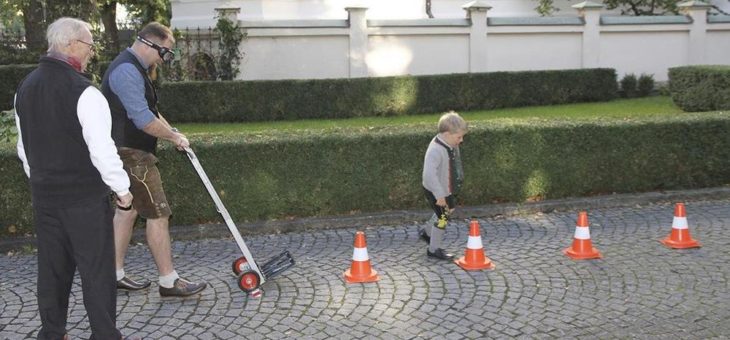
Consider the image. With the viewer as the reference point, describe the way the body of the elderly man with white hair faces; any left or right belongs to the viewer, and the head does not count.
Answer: facing away from the viewer and to the right of the viewer

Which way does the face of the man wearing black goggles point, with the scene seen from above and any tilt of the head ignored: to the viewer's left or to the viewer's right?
to the viewer's right

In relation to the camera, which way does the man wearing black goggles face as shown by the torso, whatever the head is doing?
to the viewer's right

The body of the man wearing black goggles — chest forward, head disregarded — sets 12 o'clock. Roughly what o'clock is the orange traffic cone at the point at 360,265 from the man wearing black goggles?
The orange traffic cone is roughly at 12 o'clock from the man wearing black goggles.

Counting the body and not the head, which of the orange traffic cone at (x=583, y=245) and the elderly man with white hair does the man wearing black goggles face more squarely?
the orange traffic cone

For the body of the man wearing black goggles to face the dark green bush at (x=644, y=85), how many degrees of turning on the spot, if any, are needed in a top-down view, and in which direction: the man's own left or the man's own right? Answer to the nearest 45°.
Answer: approximately 45° to the man's own left

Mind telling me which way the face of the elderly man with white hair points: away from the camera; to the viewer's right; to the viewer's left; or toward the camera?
to the viewer's right

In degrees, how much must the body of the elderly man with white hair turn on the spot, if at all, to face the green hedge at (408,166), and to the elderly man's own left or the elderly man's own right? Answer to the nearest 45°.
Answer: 0° — they already face it
